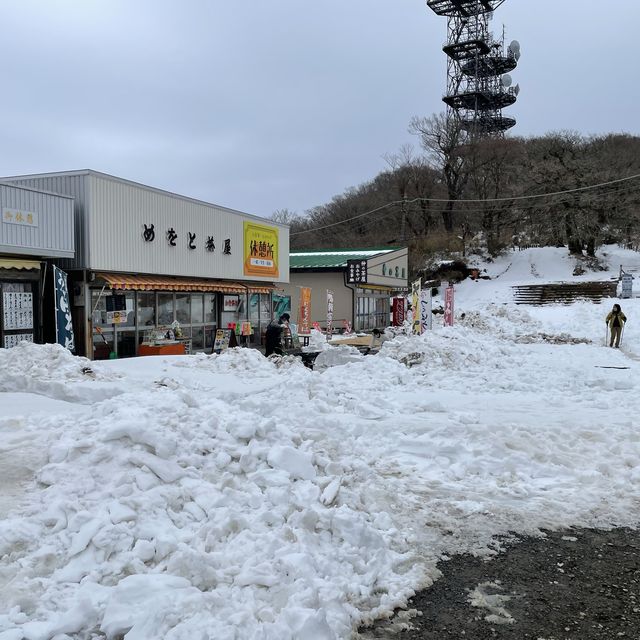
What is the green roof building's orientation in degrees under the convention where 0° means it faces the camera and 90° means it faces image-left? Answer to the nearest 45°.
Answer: approximately 315°

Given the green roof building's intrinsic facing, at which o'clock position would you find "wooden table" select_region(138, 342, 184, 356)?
The wooden table is roughly at 2 o'clock from the green roof building.

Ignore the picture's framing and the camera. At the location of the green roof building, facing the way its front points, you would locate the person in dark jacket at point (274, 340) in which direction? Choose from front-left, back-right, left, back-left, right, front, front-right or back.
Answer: front-right

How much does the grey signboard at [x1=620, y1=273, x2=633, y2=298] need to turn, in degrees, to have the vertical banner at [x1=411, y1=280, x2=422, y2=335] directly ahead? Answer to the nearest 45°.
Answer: approximately 45° to its right

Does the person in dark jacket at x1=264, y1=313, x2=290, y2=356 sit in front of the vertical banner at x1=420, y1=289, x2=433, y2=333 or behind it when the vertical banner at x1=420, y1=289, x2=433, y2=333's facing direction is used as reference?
in front

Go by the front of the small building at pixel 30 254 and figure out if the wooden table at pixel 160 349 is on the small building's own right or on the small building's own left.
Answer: on the small building's own left

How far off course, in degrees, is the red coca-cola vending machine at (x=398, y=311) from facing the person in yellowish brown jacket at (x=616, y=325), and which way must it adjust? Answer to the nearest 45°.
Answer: approximately 45° to its left

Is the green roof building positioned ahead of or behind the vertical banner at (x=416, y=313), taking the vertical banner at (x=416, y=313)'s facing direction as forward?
behind

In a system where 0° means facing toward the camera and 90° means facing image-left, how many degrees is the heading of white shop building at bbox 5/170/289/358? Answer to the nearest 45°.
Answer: approximately 315°

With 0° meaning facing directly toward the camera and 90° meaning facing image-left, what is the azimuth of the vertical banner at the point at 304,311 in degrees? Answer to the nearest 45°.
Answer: approximately 0°
